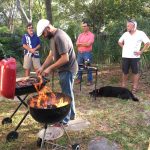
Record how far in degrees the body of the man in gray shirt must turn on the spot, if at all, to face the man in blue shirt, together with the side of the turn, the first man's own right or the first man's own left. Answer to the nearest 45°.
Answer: approximately 90° to the first man's own right

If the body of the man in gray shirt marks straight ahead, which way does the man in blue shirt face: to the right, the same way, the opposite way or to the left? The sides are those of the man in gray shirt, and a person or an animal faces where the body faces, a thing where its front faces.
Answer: to the left

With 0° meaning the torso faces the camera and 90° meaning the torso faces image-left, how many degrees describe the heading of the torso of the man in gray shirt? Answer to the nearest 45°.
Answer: approximately 90°

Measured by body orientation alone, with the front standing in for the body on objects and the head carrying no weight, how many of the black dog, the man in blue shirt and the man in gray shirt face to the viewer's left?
2

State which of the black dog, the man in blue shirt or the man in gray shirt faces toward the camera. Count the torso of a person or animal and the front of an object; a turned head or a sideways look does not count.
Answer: the man in blue shirt

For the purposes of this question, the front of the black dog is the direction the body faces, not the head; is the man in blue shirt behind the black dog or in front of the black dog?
in front

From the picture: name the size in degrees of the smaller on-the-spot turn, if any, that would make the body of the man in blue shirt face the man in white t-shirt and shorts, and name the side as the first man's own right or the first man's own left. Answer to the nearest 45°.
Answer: approximately 45° to the first man's own left

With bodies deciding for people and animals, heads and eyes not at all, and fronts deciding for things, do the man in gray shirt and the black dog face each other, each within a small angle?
no

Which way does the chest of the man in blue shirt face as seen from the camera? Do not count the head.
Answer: toward the camera

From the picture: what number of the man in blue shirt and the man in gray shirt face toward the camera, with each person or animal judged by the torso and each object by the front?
1

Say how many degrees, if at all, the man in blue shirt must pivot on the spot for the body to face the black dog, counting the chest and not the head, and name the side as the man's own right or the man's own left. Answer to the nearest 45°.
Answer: approximately 45° to the man's own left

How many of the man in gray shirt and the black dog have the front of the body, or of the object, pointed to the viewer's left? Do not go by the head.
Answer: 2

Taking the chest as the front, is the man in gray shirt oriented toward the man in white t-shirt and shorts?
no

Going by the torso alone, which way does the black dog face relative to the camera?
to the viewer's left

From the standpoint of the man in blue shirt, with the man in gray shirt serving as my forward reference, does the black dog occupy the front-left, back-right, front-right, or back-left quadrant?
front-left
